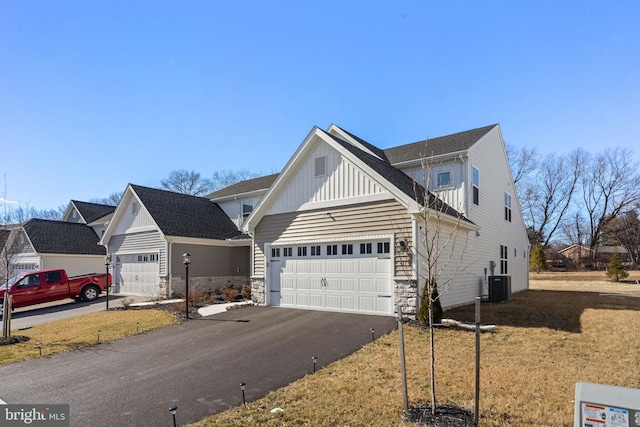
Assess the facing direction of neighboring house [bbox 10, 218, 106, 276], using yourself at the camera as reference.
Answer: facing the viewer and to the left of the viewer

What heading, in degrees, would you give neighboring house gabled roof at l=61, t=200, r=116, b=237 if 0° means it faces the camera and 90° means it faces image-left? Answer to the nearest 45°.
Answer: approximately 45°

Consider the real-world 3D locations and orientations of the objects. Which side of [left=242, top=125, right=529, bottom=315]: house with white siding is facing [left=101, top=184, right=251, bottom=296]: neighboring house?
right

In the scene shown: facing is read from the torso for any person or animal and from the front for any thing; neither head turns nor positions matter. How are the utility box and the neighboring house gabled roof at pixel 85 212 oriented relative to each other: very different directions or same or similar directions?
same or similar directions

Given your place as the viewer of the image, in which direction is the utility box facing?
facing the viewer

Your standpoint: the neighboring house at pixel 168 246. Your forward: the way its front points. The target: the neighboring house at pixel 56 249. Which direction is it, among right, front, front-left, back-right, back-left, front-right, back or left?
right

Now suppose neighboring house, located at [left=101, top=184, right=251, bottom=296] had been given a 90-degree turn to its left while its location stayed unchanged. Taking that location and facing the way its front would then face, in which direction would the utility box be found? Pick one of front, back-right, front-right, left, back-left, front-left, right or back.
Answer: front-right

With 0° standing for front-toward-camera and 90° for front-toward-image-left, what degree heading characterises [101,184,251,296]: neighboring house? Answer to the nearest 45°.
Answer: approximately 45°

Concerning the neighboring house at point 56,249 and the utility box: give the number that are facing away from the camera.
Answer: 0

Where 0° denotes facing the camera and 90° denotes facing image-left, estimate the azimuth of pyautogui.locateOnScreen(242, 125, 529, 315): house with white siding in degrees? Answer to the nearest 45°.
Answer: approximately 45°

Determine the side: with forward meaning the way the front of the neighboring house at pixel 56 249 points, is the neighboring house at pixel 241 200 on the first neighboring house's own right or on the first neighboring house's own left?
on the first neighboring house's own left
